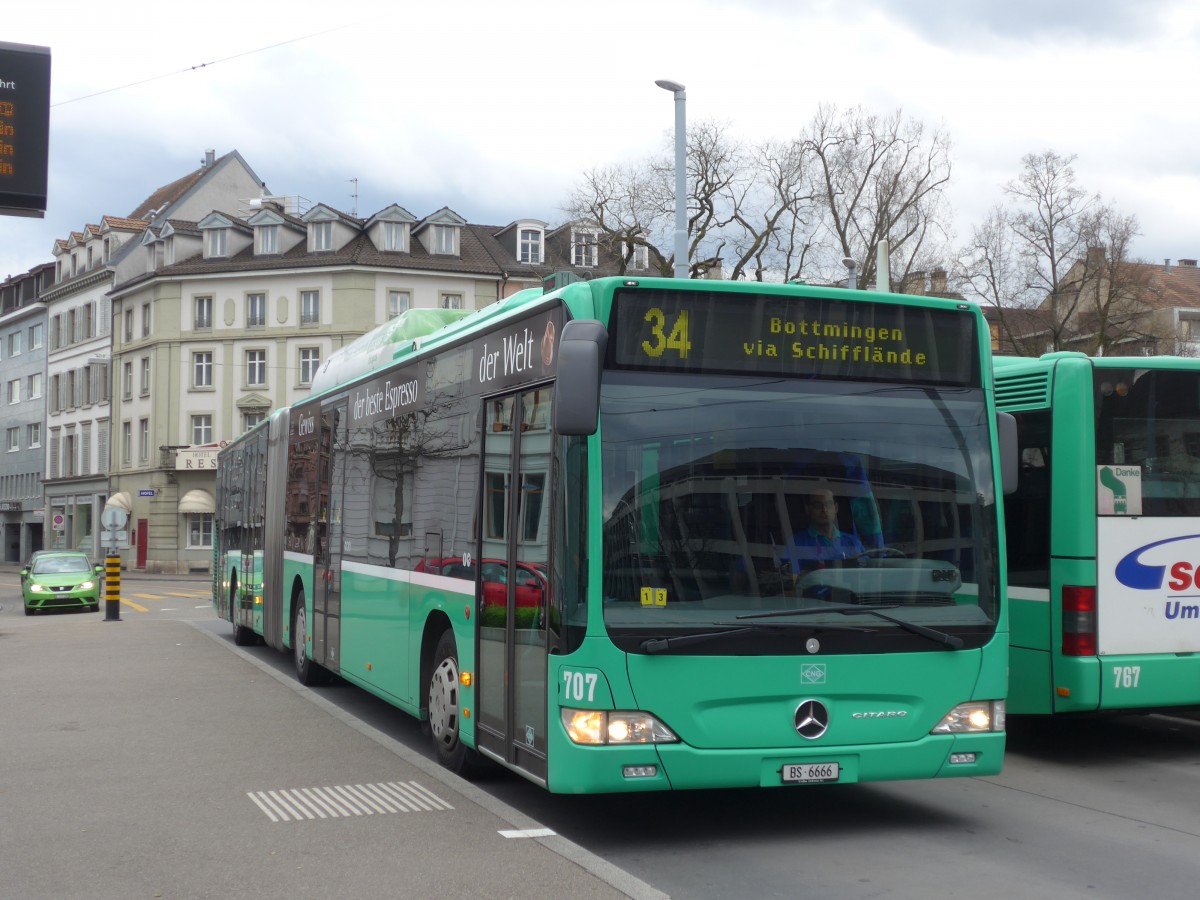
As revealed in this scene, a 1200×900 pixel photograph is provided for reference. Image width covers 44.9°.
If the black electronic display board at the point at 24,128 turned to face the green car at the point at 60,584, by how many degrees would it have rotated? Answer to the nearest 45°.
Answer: approximately 180°

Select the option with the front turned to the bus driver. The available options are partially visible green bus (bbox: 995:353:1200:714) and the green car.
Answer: the green car

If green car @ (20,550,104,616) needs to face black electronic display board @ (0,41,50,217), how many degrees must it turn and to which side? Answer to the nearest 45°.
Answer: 0° — it already faces it

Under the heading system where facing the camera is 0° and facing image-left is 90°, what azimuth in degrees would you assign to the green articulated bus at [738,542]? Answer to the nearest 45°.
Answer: approximately 315°

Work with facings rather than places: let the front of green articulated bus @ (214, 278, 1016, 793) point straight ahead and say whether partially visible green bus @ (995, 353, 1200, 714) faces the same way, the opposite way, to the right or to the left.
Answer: the opposite way

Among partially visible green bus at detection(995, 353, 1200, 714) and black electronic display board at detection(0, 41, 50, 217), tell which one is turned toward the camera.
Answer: the black electronic display board

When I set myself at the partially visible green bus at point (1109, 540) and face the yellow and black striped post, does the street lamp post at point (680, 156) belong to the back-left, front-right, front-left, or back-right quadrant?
front-right

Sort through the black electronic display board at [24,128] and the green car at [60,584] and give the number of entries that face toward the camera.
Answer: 2

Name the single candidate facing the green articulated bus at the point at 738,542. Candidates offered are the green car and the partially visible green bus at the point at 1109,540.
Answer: the green car

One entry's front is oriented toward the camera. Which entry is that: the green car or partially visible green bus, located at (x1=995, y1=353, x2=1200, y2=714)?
the green car

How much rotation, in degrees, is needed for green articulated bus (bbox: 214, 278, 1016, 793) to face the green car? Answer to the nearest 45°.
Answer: approximately 180°

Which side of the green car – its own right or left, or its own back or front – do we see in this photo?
front

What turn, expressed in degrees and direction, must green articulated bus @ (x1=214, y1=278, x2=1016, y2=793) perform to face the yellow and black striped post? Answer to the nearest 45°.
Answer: approximately 180°

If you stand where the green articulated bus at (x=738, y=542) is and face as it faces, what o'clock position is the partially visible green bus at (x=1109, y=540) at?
the partially visible green bus at (x=1109, y=540) is roughly at 9 o'clock from the green articulated bus at (x=738, y=542).

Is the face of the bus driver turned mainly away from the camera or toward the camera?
toward the camera

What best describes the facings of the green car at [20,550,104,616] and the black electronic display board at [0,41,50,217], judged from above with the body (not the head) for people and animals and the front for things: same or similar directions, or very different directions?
same or similar directions

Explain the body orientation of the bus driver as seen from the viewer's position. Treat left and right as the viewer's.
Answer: facing the viewer and to the right of the viewer

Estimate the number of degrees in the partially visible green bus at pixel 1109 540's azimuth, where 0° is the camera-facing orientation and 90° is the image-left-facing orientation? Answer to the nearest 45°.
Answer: approximately 135°
